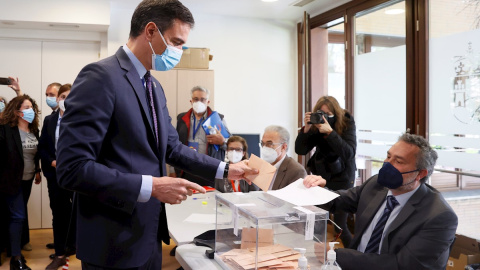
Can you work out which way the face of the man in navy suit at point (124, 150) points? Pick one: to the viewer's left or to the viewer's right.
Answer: to the viewer's right

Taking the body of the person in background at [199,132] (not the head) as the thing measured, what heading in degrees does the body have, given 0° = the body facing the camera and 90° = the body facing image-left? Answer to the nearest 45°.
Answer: approximately 0°

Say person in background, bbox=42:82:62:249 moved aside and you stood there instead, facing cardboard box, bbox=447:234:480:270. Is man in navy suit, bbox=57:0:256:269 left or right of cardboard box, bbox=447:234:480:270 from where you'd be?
right

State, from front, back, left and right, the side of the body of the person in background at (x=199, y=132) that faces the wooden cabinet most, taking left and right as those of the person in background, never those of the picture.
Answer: back

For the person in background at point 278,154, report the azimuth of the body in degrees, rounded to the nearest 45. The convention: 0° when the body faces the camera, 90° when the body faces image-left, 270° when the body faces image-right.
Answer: approximately 45°

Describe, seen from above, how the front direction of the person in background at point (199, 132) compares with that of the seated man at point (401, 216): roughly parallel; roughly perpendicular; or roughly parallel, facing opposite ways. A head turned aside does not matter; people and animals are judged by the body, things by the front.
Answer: roughly perpendicular
